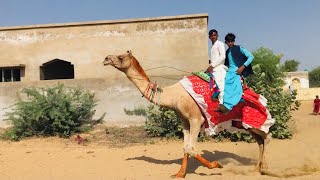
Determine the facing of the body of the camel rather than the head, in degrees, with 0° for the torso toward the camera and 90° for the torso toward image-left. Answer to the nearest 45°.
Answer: approximately 90°

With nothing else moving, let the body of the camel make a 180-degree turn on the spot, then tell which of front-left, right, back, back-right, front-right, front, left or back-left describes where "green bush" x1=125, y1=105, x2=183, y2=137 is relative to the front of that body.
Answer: left

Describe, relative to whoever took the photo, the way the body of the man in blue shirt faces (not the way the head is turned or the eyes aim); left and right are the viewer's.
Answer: facing the viewer and to the left of the viewer

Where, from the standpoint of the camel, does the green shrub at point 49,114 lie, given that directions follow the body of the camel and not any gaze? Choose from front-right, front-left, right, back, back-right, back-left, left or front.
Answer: front-right

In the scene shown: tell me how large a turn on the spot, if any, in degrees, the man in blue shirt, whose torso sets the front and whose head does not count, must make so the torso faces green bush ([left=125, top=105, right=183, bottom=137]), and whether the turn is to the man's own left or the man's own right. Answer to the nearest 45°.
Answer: approximately 90° to the man's own right

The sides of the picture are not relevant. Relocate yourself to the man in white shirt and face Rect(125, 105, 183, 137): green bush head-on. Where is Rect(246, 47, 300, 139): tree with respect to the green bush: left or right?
right
